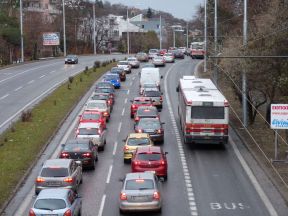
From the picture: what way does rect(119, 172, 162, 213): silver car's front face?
away from the camera

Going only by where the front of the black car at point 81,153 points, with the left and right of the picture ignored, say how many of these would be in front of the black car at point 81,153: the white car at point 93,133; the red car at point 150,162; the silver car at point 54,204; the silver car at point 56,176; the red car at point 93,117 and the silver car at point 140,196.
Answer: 2

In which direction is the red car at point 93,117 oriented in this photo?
away from the camera

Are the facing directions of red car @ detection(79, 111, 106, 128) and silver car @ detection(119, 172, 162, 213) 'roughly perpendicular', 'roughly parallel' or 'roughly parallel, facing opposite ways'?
roughly parallel

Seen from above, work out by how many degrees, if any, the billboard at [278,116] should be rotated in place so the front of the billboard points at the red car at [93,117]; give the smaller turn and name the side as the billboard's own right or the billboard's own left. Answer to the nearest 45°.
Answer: approximately 135° to the billboard's own right

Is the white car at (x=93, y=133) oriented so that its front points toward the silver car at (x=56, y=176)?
no

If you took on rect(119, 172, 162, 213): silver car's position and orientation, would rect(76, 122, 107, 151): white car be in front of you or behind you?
in front

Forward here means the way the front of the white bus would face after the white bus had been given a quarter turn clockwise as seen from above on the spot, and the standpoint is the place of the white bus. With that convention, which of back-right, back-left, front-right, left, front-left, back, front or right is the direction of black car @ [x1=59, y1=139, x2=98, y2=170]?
back-right

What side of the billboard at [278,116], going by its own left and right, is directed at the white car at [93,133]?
right

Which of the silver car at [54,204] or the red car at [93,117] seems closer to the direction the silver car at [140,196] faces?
the red car

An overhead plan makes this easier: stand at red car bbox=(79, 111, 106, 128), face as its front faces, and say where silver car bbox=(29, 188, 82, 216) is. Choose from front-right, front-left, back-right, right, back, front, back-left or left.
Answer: back

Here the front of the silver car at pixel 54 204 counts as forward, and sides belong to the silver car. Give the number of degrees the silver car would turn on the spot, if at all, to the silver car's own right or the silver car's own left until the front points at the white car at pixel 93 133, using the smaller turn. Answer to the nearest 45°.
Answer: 0° — it already faces it

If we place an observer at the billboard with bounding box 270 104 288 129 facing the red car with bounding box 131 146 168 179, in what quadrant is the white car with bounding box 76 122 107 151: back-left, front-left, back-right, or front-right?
front-right

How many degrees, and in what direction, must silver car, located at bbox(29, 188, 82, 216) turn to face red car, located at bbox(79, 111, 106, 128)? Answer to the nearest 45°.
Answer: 0° — it already faces it

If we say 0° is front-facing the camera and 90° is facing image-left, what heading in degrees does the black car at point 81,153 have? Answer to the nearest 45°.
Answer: approximately 180°

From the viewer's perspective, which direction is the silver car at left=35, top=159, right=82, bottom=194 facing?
away from the camera

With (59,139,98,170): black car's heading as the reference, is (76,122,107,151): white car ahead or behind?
ahead

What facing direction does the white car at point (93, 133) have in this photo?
away from the camera

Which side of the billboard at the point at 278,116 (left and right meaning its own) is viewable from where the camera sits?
front

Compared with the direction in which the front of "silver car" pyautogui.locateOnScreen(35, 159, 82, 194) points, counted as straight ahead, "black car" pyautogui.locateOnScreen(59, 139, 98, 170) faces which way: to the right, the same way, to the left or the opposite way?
the same way

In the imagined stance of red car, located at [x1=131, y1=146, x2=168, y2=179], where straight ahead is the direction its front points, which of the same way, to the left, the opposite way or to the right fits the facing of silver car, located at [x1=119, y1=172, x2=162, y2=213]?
the same way

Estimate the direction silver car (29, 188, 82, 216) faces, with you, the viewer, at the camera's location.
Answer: facing away from the viewer
